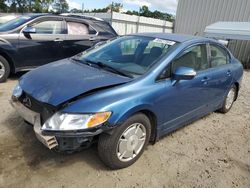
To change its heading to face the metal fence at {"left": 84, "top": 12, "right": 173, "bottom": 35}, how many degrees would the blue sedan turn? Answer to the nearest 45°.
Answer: approximately 135° to its right

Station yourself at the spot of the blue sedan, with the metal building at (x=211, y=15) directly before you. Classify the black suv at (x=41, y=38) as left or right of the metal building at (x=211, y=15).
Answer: left

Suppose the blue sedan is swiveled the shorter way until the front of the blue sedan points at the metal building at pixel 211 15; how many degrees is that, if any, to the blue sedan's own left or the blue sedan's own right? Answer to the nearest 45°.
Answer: approximately 135° to the blue sedan's own right

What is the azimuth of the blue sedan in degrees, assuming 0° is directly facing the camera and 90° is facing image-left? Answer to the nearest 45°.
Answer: approximately 45°

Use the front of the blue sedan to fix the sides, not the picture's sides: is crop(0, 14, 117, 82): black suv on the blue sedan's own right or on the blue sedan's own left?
on the blue sedan's own right
